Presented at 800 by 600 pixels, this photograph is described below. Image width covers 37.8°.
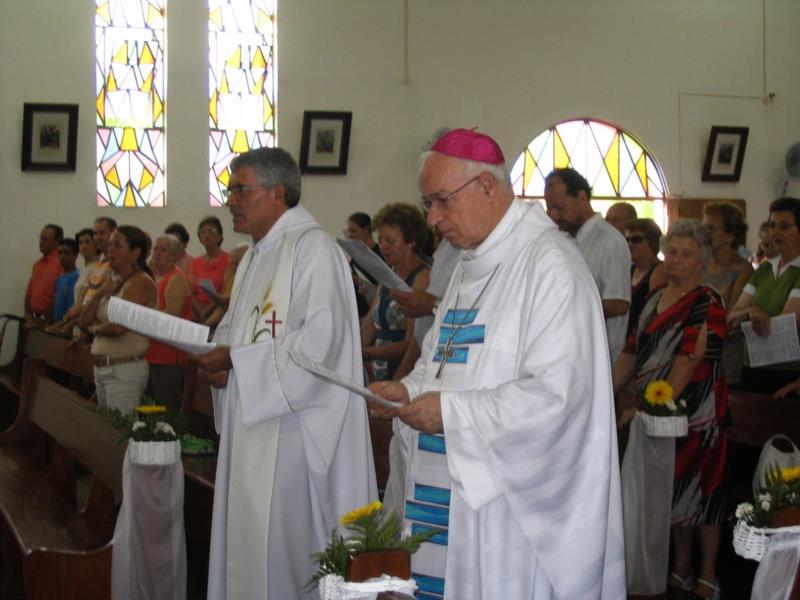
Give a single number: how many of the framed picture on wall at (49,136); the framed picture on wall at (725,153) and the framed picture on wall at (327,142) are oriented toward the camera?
3

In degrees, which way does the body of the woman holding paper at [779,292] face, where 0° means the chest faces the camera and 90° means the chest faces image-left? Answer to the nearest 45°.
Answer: approximately 45°

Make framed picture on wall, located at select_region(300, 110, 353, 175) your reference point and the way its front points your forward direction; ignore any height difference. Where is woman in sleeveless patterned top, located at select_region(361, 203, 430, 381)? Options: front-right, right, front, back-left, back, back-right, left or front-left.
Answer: front

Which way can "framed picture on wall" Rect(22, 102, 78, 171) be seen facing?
toward the camera

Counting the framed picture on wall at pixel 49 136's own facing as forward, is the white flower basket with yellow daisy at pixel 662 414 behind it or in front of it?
in front

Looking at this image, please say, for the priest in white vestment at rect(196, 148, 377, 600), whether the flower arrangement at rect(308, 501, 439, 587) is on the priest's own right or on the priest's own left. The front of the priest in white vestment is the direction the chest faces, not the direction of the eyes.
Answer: on the priest's own left

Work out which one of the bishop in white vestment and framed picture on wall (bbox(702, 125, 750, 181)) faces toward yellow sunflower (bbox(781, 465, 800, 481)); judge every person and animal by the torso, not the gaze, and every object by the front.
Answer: the framed picture on wall

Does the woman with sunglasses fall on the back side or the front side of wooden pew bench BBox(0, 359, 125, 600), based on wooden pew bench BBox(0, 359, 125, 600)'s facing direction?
on the back side

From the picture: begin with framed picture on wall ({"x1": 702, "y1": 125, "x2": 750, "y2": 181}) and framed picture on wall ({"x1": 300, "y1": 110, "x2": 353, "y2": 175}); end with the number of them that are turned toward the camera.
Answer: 2

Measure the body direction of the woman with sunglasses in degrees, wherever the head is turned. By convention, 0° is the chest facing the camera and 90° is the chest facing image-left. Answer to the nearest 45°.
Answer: approximately 45°

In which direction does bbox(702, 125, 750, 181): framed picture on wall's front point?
toward the camera

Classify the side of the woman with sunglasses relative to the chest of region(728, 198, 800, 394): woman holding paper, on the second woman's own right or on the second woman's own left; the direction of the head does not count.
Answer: on the second woman's own right

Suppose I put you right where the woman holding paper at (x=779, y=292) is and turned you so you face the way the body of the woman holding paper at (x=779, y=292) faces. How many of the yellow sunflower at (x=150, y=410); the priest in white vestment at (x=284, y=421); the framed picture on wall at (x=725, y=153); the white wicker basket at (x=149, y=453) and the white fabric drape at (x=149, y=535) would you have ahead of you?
4

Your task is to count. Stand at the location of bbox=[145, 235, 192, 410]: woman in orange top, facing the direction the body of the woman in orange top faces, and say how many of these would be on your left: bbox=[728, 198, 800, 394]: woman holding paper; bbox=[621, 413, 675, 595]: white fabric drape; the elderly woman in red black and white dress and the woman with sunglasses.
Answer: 4

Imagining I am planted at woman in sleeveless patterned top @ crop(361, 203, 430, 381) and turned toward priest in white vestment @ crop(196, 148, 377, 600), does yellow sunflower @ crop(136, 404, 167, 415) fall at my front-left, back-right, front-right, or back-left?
front-right

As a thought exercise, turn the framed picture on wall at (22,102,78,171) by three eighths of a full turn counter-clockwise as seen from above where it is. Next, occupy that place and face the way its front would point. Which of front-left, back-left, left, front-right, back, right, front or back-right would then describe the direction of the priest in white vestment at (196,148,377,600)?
back-right

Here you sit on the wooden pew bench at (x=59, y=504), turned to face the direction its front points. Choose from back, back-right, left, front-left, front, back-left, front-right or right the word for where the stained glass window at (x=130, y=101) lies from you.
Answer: back-right

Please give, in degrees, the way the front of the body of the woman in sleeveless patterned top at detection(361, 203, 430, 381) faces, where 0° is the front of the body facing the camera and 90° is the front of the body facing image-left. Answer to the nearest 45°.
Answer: approximately 45°

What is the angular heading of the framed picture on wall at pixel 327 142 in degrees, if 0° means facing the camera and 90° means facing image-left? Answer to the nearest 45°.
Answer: approximately 0°

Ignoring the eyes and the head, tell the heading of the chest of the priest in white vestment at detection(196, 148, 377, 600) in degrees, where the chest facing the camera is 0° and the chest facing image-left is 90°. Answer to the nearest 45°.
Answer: approximately 45°
